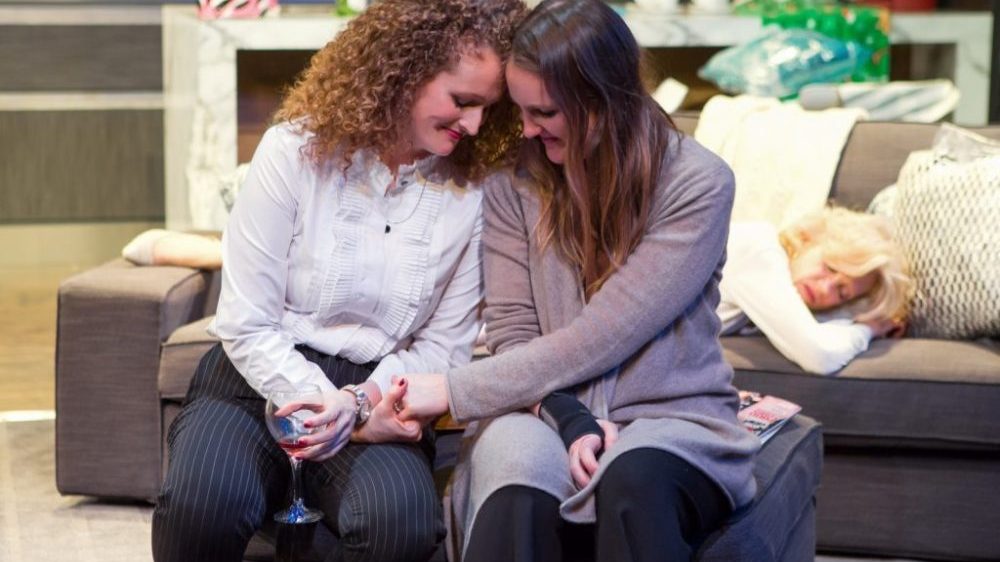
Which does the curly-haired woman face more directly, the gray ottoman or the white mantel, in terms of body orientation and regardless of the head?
the gray ottoman

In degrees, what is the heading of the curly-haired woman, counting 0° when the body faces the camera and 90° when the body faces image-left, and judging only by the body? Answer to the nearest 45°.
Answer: approximately 0°

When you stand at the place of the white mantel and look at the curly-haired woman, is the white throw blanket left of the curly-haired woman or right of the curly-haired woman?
left

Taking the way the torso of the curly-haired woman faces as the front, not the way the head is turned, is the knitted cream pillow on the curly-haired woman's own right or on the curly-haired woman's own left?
on the curly-haired woman's own left

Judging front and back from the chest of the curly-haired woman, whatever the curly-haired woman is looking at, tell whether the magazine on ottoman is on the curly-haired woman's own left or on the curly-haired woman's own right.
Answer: on the curly-haired woman's own left

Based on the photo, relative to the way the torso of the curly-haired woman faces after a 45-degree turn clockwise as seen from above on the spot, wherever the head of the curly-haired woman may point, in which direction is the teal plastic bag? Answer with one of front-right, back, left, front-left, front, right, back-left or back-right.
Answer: back

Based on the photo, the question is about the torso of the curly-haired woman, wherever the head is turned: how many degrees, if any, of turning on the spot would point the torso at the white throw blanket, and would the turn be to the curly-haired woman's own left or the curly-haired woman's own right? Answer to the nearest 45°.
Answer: approximately 135° to the curly-haired woman's own left
